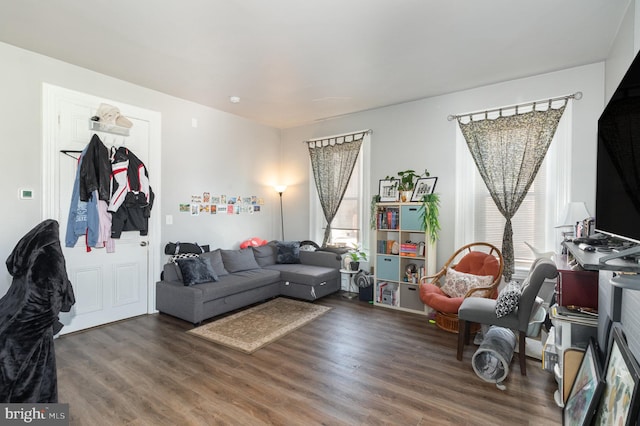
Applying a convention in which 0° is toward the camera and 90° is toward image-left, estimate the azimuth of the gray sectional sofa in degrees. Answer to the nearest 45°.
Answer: approximately 315°

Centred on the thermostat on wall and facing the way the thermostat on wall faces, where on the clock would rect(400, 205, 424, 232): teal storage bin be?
The teal storage bin is roughly at 10 o'clock from the thermostat on wall.

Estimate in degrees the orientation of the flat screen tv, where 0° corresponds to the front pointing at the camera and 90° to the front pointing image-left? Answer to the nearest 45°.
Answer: approximately 45°

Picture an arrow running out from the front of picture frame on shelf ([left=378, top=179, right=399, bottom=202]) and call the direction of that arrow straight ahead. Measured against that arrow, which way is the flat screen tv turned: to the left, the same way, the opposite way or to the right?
to the right

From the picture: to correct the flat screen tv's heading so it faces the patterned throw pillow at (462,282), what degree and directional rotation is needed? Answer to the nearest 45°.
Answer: approximately 90° to its right
